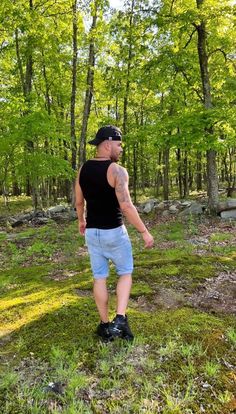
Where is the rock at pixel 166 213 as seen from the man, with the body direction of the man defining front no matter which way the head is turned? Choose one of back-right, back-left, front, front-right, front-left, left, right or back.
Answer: front-left

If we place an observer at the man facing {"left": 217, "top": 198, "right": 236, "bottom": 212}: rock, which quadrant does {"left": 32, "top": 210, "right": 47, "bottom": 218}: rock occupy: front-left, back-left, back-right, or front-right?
front-left

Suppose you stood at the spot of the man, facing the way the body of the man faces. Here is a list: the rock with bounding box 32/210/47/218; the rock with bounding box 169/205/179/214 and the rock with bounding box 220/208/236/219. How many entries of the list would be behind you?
0

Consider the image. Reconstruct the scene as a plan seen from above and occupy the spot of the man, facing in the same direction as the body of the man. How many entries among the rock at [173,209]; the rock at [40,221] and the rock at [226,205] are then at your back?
0

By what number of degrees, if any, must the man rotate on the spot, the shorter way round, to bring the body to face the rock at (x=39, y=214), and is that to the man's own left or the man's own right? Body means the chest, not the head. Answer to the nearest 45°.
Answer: approximately 45° to the man's own left

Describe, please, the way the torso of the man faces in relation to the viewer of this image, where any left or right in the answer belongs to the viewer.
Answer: facing away from the viewer and to the right of the viewer

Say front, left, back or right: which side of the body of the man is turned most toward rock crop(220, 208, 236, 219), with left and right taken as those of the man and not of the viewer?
front

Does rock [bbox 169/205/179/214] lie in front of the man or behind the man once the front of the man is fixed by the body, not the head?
in front

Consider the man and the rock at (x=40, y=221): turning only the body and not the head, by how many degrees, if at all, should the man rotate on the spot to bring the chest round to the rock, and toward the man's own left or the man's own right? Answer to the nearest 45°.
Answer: approximately 45° to the man's own left

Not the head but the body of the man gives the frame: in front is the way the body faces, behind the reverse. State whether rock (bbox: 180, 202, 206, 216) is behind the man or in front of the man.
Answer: in front

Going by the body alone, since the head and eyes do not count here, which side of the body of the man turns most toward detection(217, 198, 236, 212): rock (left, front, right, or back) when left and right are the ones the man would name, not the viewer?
front
